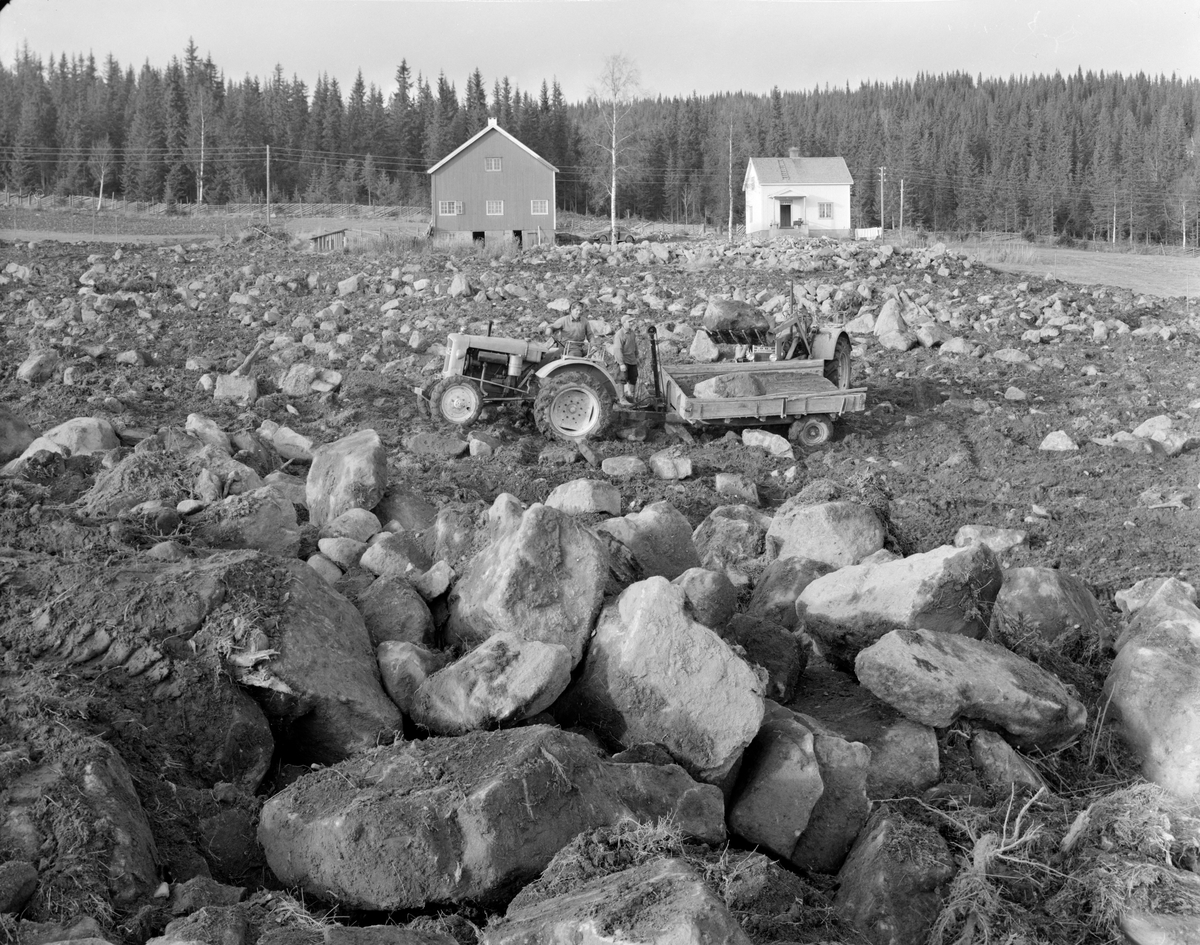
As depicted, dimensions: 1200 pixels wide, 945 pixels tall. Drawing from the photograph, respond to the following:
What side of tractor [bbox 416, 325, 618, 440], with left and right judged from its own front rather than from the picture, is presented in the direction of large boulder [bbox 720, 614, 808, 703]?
left

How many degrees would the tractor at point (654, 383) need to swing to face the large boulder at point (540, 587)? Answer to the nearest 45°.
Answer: approximately 90° to its left

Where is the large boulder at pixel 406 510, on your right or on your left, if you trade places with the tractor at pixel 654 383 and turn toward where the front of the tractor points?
on your left

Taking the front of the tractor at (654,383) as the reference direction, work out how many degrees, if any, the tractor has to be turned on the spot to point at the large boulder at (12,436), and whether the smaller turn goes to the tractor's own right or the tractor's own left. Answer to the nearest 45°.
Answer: approximately 45° to the tractor's own left

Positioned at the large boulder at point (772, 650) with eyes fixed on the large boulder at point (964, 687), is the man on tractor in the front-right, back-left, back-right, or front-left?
back-left

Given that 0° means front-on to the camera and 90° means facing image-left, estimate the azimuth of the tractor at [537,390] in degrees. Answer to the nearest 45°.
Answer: approximately 90°

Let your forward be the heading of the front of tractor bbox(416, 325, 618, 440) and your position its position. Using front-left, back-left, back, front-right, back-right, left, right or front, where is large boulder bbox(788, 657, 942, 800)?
left

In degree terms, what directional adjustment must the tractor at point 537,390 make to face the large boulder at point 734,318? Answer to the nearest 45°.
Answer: approximately 135° to its right

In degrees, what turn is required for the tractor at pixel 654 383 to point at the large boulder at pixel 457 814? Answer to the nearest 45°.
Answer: approximately 90° to its left

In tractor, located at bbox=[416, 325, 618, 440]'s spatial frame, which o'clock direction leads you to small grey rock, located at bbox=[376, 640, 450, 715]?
The small grey rock is roughly at 9 o'clock from the tractor.
